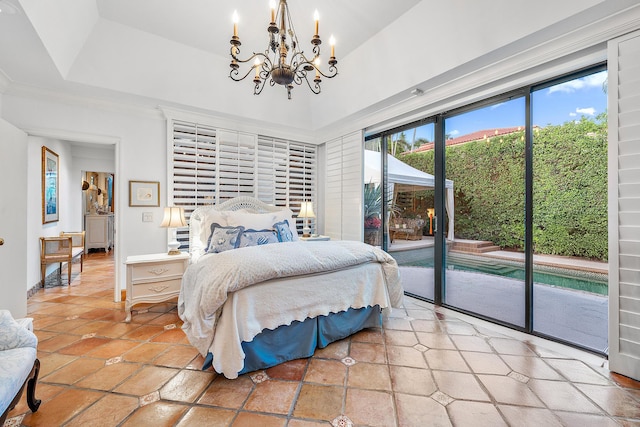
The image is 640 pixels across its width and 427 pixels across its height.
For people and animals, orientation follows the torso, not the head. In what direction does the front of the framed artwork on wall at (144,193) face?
toward the camera

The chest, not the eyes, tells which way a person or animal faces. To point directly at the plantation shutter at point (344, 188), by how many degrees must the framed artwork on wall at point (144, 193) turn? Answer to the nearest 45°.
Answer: approximately 90° to its left

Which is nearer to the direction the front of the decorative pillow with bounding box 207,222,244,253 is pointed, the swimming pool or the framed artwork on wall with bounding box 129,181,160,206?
the swimming pool

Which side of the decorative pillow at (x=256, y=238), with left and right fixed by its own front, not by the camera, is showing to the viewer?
front

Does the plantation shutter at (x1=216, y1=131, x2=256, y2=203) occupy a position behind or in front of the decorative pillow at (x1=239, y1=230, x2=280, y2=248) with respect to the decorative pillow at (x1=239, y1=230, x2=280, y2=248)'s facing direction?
behind

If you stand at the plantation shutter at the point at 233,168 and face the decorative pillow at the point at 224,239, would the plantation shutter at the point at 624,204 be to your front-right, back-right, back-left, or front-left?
front-left

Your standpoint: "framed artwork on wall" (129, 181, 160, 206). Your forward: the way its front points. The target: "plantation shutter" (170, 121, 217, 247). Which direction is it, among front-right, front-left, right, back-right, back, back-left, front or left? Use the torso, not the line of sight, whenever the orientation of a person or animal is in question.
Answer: left

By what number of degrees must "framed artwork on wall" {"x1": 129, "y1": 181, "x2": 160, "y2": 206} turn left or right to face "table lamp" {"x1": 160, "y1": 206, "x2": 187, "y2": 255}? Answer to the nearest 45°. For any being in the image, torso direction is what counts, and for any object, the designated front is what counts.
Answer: approximately 45° to its left

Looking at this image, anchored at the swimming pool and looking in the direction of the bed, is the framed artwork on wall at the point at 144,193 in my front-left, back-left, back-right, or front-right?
front-right

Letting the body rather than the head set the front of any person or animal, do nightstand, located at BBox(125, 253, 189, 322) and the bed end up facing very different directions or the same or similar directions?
same or similar directions

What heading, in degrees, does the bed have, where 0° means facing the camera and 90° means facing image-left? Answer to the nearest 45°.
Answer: approximately 315°

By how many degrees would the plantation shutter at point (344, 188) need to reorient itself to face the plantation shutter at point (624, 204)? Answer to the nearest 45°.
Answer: approximately 90° to its left

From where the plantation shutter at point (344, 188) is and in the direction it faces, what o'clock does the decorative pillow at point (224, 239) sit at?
The decorative pillow is roughly at 12 o'clock from the plantation shutter.
